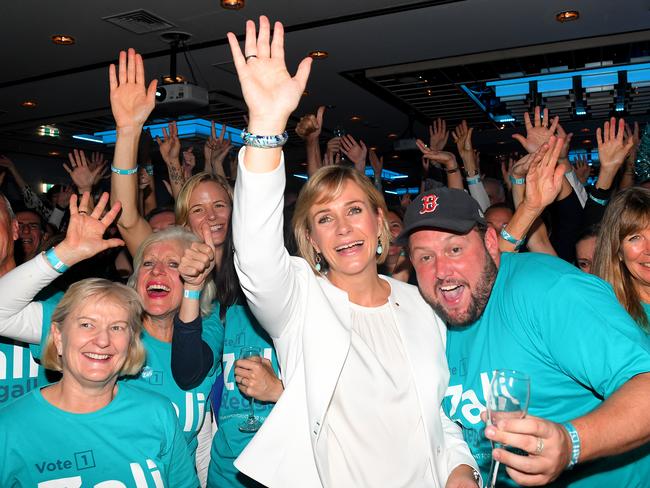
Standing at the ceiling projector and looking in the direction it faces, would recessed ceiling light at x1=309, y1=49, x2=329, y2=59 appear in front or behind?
behind

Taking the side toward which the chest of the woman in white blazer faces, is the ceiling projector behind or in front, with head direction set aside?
behind

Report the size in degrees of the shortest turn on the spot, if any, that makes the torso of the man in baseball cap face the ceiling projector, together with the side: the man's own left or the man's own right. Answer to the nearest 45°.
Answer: approximately 90° to the man's own right

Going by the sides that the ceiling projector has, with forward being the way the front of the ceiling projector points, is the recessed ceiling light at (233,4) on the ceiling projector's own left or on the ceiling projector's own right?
on the ceiling projector's own left

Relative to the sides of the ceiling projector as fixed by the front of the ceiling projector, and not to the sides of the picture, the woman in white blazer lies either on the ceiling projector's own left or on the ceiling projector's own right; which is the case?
on the ceiling projector's own left

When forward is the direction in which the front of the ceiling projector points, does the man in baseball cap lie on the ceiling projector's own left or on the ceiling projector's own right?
on the ceiling projector's own left

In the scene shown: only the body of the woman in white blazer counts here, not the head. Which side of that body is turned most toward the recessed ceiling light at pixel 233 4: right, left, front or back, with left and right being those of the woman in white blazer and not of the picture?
back

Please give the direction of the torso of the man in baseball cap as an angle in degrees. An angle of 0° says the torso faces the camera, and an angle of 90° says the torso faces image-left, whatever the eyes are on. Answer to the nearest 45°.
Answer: approximately 45°

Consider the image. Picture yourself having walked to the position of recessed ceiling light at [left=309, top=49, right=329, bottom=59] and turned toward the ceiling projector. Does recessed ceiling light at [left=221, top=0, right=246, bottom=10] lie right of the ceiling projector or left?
left

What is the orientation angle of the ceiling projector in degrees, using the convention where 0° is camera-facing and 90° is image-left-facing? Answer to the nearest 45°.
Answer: approximately 45°

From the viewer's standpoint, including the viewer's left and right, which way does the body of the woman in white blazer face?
facing the viewer
